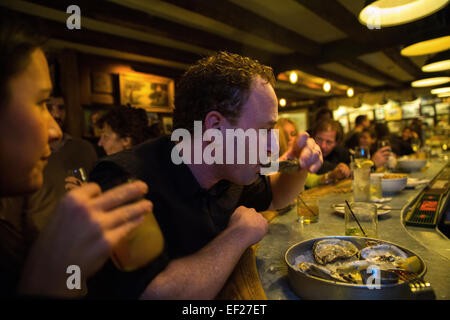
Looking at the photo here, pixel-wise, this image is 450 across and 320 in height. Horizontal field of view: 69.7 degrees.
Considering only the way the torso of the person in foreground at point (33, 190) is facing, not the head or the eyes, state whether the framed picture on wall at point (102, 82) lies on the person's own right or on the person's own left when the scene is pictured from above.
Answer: on the person's own left

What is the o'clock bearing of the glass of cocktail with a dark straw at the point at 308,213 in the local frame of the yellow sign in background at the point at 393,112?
The glass of cocktail with a dark straw is roughly at 12 o'clock from the yellow sign in background.

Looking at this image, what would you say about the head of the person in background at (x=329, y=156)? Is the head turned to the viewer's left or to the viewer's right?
to the viewer's left

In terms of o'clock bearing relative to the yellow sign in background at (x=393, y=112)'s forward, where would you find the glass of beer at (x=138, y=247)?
The glass of beer is roughly at 12 o'clock from the yellow sign in background.

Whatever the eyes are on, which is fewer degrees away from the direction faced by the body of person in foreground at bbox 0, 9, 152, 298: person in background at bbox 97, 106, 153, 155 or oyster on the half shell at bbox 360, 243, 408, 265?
the oyster on the half shell

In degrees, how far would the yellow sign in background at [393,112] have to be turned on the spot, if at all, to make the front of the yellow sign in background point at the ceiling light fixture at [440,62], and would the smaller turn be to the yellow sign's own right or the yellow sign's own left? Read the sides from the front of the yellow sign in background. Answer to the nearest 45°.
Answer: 0° — it already faces it

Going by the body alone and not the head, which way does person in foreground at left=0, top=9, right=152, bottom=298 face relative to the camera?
to the viewer's right

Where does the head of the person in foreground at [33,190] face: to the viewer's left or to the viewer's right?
to the viewer's right

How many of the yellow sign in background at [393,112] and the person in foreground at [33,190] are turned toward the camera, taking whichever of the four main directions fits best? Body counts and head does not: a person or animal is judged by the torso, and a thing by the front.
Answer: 1

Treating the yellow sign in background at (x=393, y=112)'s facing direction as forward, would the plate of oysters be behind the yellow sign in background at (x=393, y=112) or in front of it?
in front

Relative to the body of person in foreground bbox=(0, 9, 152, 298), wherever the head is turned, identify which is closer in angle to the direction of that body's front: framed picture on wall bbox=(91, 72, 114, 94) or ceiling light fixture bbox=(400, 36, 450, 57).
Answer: the ceiling light fixture
